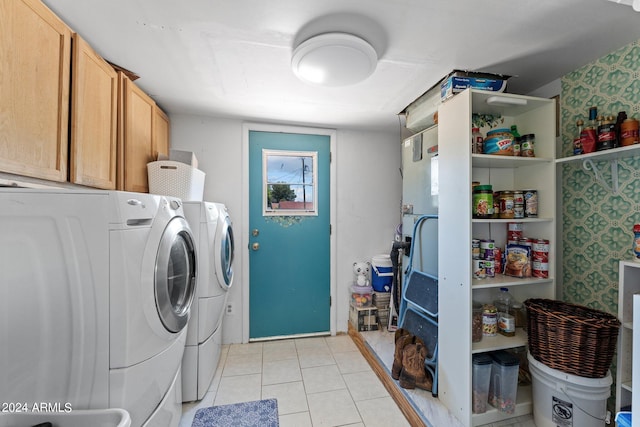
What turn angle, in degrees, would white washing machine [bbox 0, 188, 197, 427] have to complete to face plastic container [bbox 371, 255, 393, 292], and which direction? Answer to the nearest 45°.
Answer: approximately 45° to its left

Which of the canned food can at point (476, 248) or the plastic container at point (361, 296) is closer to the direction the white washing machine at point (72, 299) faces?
the canned food can

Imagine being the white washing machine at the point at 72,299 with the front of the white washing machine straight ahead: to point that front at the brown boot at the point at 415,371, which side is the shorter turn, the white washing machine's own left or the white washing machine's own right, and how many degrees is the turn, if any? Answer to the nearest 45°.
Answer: approximately 45° to the white washing machine's own left

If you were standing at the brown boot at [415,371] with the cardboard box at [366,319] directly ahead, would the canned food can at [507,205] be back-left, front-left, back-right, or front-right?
back-right

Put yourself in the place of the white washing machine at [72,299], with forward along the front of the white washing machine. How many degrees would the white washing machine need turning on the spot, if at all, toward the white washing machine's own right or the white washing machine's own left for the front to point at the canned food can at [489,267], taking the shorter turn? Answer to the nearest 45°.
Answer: approximately 45° to the white washing machine's own left
